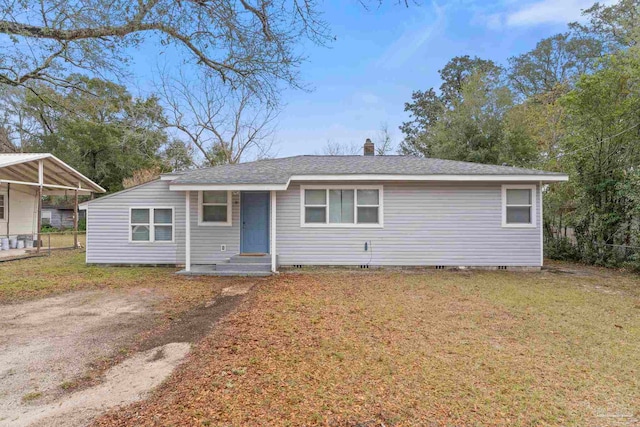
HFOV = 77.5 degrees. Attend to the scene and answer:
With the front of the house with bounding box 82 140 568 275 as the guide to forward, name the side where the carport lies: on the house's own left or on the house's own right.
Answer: on the house's own right

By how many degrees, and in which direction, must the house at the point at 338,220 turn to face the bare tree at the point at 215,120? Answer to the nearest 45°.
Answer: approximately 135° to its right

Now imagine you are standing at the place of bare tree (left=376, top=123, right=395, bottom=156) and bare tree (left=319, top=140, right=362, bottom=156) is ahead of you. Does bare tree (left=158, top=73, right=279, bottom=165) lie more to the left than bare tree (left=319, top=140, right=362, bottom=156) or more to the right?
left

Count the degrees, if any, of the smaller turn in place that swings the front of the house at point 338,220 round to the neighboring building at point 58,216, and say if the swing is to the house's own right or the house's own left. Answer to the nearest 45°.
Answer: approximately 135° to the house's own right

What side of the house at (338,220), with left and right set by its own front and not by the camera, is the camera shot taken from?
front

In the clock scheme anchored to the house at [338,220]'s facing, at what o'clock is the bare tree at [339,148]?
The bare tree is roughly at 6 o'clock from the house.
